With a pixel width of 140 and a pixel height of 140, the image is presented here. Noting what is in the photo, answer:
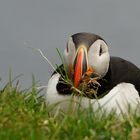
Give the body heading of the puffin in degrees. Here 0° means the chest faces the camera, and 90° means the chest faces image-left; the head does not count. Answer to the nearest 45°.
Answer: approximately 45°
